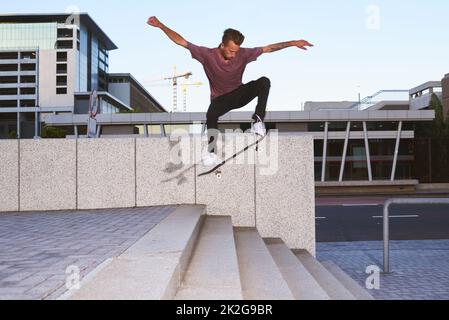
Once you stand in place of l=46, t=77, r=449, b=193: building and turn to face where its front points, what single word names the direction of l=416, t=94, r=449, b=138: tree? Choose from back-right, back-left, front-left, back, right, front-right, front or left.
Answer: back-left

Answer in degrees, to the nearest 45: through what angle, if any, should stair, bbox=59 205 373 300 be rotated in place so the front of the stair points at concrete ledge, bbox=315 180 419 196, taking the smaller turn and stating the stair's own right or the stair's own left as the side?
approximately 90° to the stair's own left

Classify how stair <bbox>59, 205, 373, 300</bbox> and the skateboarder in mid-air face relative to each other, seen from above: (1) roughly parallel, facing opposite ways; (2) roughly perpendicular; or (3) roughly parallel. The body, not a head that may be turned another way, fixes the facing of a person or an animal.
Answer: roughly perpendicular

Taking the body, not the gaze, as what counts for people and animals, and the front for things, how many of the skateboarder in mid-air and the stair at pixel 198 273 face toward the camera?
1

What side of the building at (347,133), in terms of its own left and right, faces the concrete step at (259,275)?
front

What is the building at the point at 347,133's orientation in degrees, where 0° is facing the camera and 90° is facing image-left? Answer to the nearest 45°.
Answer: approximately 0°

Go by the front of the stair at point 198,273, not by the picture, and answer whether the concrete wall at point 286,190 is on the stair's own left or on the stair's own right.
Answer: on the stair's own left

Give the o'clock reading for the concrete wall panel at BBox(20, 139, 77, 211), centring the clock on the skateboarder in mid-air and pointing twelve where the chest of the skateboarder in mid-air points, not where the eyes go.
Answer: The concrete wall panel is roughly at 4 o'clock from the skateboarder in mid-air.

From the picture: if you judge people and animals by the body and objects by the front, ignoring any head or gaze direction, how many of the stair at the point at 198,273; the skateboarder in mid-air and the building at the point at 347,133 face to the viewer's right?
1

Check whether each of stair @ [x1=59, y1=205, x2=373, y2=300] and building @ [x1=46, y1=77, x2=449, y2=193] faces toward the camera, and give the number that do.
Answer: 1
